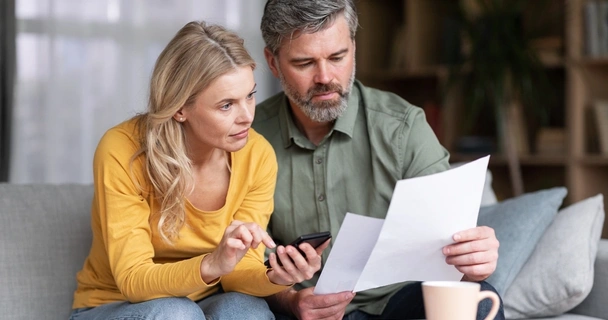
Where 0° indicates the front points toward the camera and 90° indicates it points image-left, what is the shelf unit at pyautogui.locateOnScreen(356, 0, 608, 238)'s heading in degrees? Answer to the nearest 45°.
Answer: approximately 0°

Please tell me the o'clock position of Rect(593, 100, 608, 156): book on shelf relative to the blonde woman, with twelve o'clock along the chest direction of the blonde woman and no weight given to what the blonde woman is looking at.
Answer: The book on shelf is roughly at 9 o'clock from the blonde woman.

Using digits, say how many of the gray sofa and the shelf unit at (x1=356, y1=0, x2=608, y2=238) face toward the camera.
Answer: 2

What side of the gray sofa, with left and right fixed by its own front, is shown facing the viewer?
front

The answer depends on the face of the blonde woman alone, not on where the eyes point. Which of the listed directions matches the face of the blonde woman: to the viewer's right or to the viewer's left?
to the viewer's right

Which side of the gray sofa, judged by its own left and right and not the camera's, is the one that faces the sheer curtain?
back

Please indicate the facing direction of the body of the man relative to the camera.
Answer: toward the camera

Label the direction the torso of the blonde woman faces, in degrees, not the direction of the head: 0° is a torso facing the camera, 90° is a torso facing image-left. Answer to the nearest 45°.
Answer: approximately 315°

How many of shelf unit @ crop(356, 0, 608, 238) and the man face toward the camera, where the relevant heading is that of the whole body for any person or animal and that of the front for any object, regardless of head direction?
2

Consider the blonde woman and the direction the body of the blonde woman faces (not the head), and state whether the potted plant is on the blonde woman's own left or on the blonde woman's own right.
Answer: on the blonde woman's own left

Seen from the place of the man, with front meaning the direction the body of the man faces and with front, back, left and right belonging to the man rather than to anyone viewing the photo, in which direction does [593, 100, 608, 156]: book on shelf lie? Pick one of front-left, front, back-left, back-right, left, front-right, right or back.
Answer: back-left

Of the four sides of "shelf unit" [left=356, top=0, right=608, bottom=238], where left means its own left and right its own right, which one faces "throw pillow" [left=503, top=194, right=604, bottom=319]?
front

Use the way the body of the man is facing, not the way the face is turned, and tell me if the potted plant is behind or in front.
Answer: behind

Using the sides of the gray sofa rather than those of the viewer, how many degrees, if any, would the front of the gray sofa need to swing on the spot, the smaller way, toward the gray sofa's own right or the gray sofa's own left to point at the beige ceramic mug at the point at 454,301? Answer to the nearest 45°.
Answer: approximately 45° to the gray sofa's own left

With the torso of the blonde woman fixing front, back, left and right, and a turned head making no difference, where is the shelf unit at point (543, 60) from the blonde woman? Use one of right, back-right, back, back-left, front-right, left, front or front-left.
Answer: left
